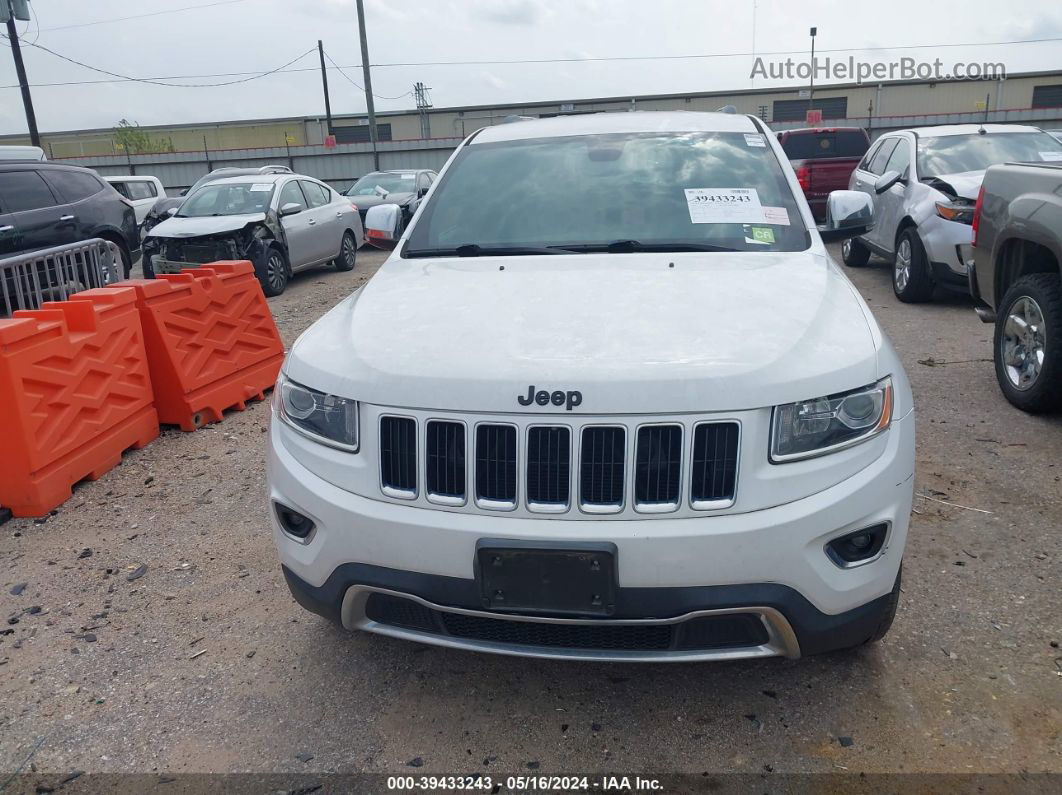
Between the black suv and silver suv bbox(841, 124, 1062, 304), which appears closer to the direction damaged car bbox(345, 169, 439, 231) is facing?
the black suv

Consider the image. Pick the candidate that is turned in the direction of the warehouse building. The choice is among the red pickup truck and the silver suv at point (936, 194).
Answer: the red pickup truck

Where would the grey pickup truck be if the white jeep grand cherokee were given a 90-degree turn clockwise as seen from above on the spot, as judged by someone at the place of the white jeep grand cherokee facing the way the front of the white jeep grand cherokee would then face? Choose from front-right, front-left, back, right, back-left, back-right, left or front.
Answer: back-right

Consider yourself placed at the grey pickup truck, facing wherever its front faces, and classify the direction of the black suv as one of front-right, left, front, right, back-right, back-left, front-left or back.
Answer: back-right

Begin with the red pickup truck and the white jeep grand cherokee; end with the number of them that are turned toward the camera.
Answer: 1

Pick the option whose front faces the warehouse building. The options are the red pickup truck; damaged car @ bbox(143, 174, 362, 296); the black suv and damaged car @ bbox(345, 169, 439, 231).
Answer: the red pickup truck

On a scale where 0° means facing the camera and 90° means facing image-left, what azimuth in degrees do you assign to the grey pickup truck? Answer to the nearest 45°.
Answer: approximately 315°

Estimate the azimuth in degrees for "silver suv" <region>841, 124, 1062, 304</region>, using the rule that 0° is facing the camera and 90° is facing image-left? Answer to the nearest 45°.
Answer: approximately 315°

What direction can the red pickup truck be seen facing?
away from the camera

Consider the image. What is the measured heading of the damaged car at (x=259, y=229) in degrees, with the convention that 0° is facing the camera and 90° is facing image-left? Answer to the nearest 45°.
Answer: approximately 45°

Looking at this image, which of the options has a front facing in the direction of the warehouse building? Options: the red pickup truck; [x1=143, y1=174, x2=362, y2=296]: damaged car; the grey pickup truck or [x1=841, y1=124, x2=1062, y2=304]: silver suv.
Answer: the red pickup truck
